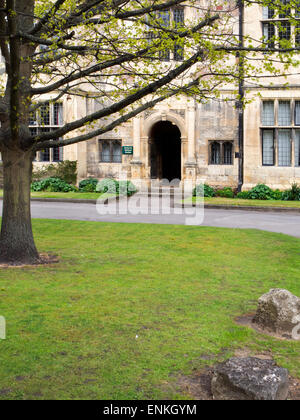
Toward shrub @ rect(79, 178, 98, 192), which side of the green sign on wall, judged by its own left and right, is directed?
right

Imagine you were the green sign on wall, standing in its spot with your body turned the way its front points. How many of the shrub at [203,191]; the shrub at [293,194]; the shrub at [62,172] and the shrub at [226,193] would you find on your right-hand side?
1

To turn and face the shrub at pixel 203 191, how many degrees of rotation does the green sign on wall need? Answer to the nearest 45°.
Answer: approximately 45° to its left

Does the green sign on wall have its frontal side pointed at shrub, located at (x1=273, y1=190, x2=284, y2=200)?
no

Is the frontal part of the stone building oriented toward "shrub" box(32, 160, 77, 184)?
no

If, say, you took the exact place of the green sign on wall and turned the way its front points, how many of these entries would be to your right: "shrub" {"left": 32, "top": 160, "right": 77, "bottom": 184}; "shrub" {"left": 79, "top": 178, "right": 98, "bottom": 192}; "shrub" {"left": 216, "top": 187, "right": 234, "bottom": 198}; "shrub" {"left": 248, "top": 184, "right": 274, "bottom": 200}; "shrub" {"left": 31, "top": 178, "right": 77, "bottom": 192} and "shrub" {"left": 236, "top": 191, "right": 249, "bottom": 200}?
3

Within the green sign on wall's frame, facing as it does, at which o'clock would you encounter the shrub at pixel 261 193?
The shrub is roughly at 10 o'clock from the green sign on wall.

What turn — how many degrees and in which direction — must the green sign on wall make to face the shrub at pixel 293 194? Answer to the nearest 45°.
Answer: approximately 45° to its left

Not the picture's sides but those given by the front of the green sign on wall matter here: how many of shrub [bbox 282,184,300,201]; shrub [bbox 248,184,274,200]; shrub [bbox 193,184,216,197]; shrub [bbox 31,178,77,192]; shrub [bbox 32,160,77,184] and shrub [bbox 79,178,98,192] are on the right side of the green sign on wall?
3

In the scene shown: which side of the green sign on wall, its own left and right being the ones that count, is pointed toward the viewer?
front

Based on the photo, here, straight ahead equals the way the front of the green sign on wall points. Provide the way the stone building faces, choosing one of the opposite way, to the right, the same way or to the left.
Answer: the same way

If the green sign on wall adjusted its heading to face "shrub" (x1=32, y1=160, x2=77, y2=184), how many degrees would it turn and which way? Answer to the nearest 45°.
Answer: approximately 90° to its right

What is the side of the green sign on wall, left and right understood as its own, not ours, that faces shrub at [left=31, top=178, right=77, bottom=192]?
right

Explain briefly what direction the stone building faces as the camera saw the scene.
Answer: facing the viewer

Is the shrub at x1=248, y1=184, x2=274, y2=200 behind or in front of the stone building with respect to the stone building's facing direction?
in front

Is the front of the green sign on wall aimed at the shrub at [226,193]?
no
